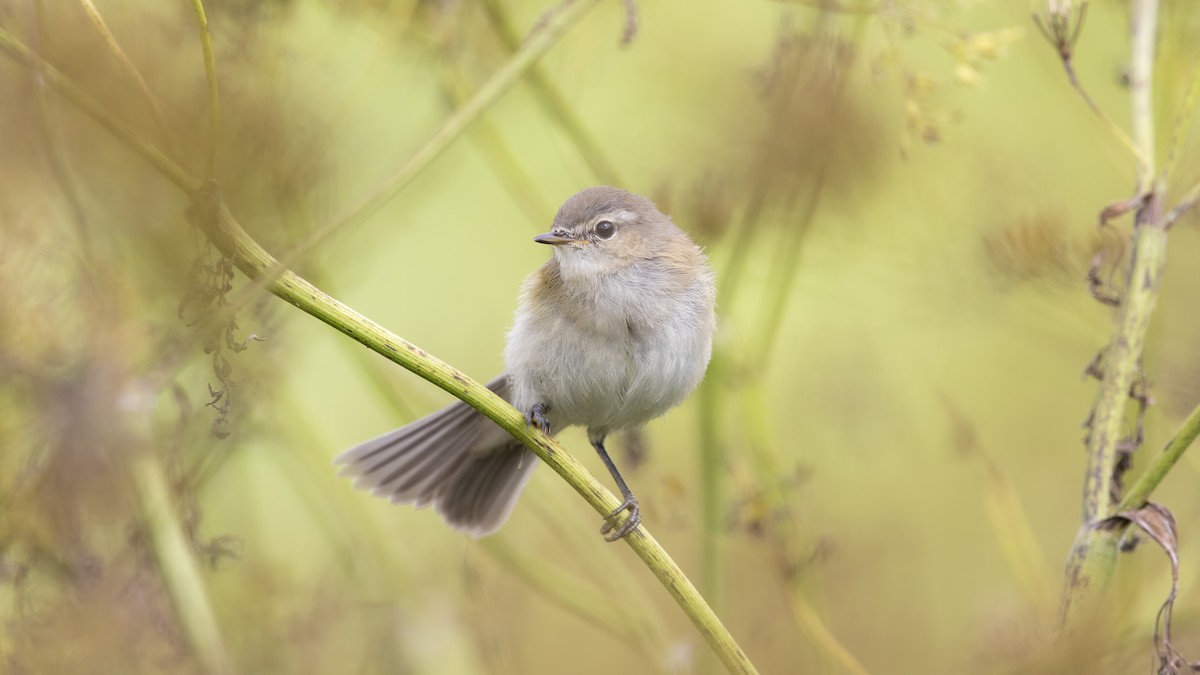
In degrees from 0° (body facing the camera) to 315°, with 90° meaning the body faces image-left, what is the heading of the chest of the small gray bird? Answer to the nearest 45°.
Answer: approximately 315°

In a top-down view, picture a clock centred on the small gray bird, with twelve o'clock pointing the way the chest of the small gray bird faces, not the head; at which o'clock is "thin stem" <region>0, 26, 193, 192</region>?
The thin stem is roughly at 2 o'clock from the small gray bird.

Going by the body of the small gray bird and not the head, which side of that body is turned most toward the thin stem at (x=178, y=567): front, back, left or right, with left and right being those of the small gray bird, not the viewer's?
right

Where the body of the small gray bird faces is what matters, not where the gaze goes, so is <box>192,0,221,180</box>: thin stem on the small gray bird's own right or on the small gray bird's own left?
on the small gray bird's own right
